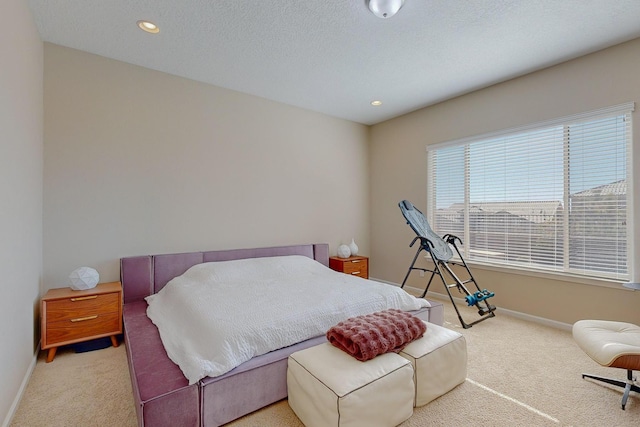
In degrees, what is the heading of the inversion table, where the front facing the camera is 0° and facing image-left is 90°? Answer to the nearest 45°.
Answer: approximately 315°

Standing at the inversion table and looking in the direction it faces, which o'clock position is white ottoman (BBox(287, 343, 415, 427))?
The white ottoman is roughly at 2 o'clock from the inversion table.

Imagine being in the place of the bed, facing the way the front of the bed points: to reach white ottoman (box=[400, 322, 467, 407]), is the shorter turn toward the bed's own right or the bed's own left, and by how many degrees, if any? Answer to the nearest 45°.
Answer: approximately 45° to the bed's own left

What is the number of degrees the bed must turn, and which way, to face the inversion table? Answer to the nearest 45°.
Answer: approximately 90° to its left

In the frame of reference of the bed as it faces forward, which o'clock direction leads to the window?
The window is roughly at 10 o'clock from the bed.

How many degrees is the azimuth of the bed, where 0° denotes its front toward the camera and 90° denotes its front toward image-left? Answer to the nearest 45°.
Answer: approximately 315°

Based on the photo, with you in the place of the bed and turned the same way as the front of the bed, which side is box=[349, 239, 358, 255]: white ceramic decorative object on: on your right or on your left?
on your left

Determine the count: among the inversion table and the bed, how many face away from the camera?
0

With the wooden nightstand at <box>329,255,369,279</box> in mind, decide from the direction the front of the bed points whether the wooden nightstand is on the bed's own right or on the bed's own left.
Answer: on the bed's own left

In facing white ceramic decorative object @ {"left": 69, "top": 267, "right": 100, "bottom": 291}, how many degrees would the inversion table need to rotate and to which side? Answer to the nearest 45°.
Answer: approximately 90° to its right
